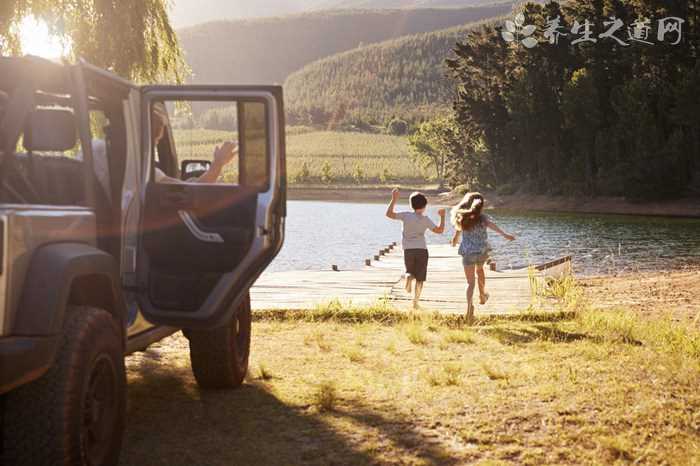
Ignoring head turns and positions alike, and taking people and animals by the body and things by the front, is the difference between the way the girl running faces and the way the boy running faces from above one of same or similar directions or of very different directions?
same or similar directions

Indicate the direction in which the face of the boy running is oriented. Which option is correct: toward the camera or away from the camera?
away from the camera

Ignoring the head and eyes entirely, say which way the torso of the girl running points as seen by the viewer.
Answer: away from the camera

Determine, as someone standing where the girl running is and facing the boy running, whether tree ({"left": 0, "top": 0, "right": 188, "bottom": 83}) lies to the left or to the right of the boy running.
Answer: left

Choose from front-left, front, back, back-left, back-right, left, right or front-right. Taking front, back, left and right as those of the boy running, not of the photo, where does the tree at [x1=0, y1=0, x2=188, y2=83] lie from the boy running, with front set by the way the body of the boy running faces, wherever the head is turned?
left

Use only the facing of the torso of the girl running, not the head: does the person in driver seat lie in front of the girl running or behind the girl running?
behind

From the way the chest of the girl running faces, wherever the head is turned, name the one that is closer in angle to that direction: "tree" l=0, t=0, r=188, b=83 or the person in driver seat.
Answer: the tree

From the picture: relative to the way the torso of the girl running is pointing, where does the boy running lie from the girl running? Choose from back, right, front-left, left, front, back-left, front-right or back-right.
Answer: front-left

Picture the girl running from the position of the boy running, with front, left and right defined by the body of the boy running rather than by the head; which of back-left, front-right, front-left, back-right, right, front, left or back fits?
back-right

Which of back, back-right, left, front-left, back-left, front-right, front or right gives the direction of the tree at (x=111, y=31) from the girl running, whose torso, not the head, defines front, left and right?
left

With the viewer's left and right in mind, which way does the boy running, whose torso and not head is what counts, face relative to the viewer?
facing away from the viewer

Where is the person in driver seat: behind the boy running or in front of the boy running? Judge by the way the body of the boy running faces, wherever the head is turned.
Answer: behind
